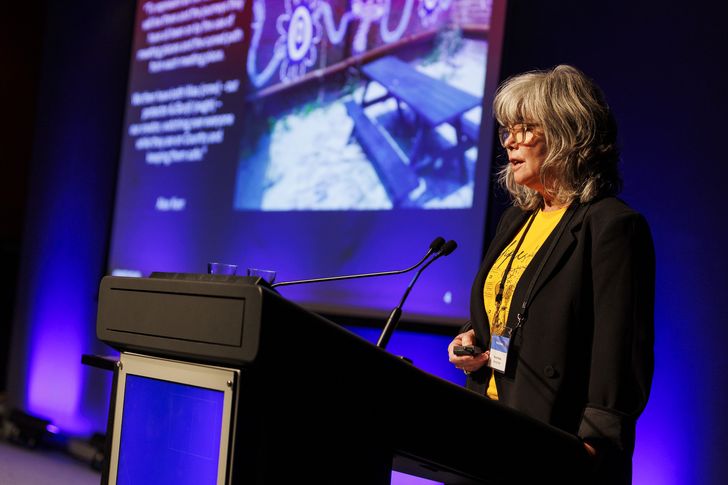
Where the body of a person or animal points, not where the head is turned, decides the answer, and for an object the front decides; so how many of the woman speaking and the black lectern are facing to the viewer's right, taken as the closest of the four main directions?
0

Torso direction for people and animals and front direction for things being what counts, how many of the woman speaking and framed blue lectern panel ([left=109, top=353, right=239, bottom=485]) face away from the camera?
0

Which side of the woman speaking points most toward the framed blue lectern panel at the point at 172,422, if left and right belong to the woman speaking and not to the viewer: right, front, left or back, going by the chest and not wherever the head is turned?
front

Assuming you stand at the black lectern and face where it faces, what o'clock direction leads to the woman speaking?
The woman speaking is roughly at 6 o'clock from the black lectern.

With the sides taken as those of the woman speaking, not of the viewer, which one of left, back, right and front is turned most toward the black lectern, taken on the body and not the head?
front

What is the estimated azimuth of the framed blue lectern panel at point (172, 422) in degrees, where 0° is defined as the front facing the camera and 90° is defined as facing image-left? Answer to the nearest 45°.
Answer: approximately 45°

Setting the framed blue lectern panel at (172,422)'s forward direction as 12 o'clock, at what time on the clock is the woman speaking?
The woman speaking is roughly at 7 o'clock from the framed blue lectern panel.

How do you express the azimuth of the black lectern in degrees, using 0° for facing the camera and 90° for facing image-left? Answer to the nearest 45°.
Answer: approximately 45°
